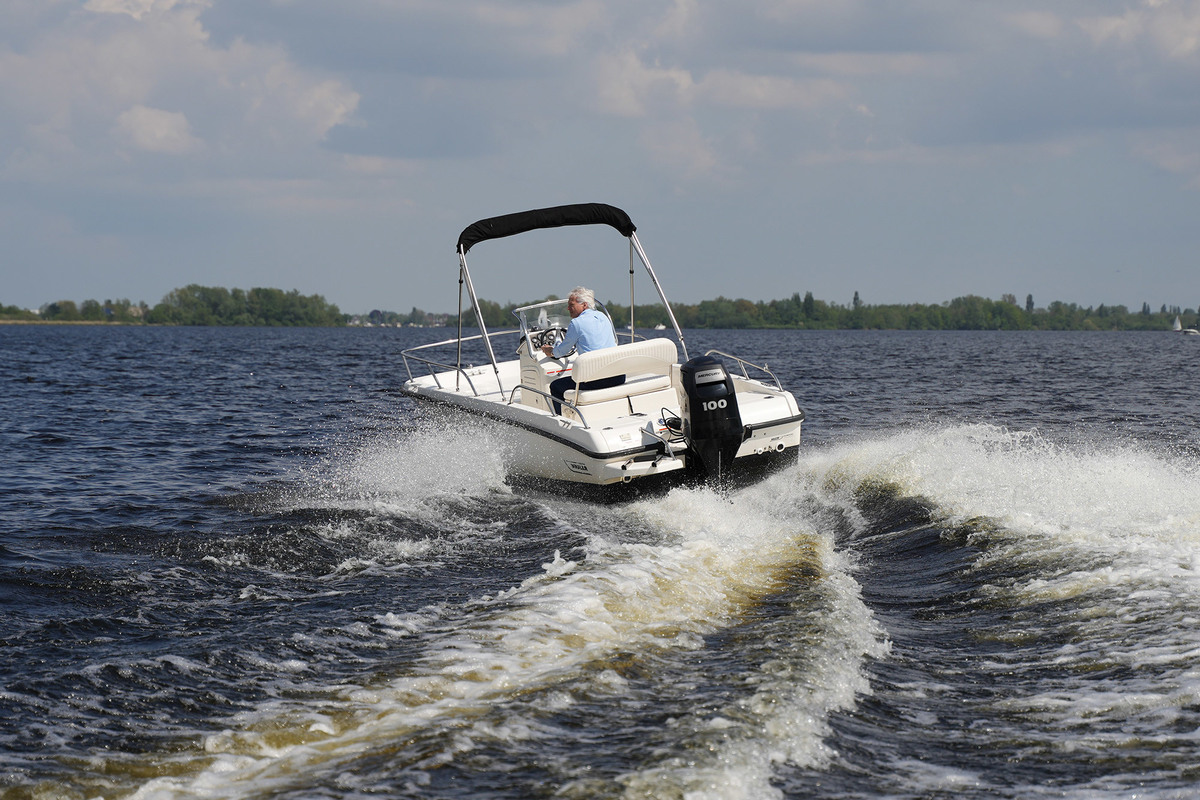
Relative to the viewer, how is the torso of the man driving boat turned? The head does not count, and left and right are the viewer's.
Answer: facing away from the viewer and to the left of the viewer

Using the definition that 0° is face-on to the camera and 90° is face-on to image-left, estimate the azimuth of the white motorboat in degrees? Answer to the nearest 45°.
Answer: approximately 135°
